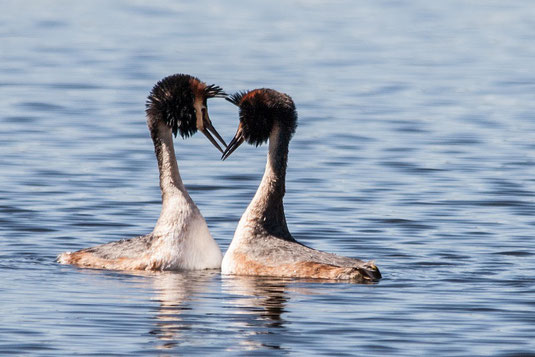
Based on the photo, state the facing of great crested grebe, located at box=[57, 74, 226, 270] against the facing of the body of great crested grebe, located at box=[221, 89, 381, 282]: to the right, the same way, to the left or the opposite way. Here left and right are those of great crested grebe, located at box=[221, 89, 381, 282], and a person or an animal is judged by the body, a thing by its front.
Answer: the opposite way

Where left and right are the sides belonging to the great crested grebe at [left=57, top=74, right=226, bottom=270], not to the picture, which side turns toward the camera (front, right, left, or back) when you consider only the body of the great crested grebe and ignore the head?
right

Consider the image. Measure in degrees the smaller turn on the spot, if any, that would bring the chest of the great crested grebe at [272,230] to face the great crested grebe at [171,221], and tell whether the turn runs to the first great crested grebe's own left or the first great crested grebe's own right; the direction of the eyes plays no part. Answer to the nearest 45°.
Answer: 0° — it already faces it

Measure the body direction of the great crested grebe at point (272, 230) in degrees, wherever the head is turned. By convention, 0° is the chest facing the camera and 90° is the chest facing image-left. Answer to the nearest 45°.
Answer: approximately 90°

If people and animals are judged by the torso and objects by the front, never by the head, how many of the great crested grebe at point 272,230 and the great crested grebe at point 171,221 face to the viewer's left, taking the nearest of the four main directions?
1
